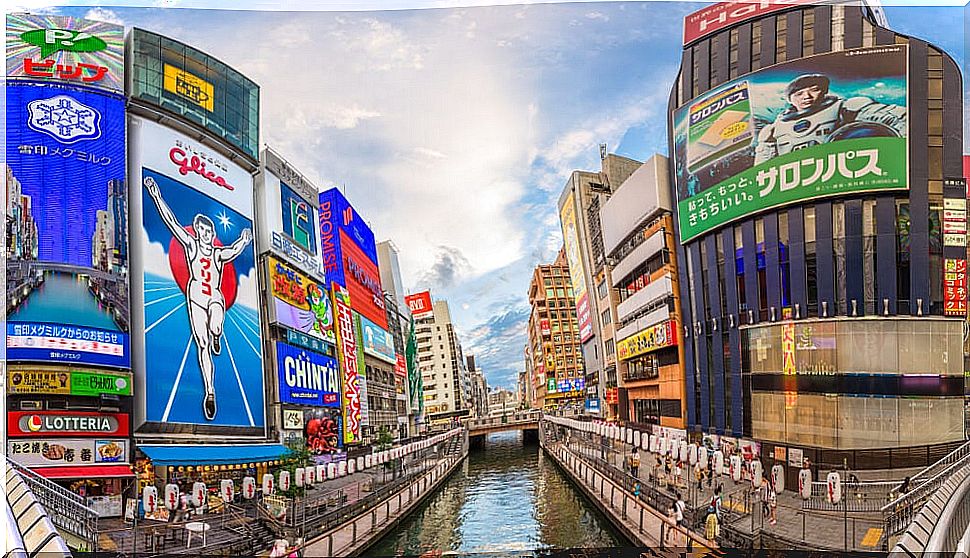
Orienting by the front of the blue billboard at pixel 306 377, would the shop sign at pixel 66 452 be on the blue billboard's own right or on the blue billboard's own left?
on the blue billboard's own right

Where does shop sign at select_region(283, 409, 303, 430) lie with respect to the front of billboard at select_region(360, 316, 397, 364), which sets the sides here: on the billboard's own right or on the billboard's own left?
on the billboard's own right

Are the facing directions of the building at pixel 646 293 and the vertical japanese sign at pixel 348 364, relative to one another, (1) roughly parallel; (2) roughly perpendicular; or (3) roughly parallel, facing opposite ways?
roughly perpendicular

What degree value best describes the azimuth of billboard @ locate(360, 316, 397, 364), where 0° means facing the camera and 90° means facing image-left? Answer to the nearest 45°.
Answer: approximately 315°

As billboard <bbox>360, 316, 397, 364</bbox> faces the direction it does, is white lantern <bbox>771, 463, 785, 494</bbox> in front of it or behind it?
in front

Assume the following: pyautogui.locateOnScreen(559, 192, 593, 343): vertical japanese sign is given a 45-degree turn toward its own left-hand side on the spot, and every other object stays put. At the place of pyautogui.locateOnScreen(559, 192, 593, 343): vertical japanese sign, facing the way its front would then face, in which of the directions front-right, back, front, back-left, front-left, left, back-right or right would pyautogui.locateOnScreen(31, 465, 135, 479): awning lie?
front-right

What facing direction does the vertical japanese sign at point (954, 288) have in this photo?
toward the camera

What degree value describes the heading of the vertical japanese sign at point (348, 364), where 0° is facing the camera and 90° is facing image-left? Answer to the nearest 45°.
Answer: approximately 315°

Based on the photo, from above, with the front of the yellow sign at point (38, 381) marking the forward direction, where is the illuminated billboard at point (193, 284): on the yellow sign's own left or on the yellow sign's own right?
on the yellow sign's own left
